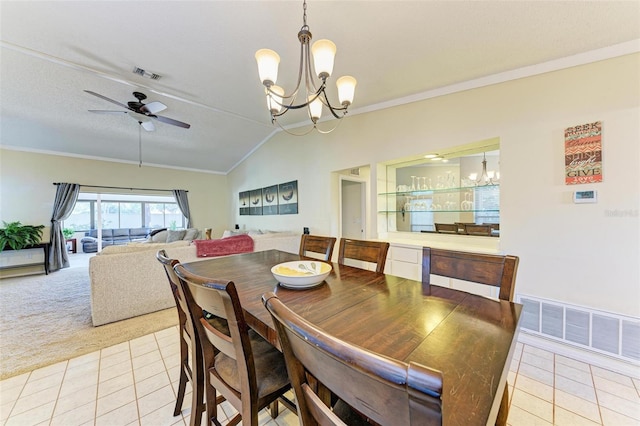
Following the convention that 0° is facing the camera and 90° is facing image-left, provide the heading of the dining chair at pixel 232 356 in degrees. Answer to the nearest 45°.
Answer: approximately 225°

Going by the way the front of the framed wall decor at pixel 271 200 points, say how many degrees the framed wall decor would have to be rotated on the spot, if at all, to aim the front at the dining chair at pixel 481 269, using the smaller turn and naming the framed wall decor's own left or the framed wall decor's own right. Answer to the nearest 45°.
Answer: approximately 45° to the framed wall decor's own left

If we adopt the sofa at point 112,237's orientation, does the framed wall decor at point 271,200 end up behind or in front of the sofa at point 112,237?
in front

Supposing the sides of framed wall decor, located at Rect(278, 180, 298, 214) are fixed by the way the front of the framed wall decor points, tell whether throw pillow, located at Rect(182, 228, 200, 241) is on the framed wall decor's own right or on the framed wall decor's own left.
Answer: on the framed wall decor's own right

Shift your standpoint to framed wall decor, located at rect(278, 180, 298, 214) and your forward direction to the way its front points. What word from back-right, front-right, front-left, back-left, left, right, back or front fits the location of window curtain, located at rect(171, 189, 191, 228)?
right

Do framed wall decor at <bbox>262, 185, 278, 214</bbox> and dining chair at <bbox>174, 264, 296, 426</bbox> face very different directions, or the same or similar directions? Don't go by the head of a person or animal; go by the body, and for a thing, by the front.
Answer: very different directions

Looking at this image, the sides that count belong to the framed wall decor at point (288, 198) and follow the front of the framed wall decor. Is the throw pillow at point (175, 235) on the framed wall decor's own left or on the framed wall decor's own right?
on the framed wall decor's own right

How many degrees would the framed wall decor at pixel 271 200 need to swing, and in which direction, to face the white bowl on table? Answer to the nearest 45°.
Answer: approximately 45° to its left

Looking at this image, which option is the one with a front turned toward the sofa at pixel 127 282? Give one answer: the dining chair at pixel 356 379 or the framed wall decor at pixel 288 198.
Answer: the framed wall decor

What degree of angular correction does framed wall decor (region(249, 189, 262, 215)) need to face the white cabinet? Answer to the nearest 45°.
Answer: approximately 90° to its left
